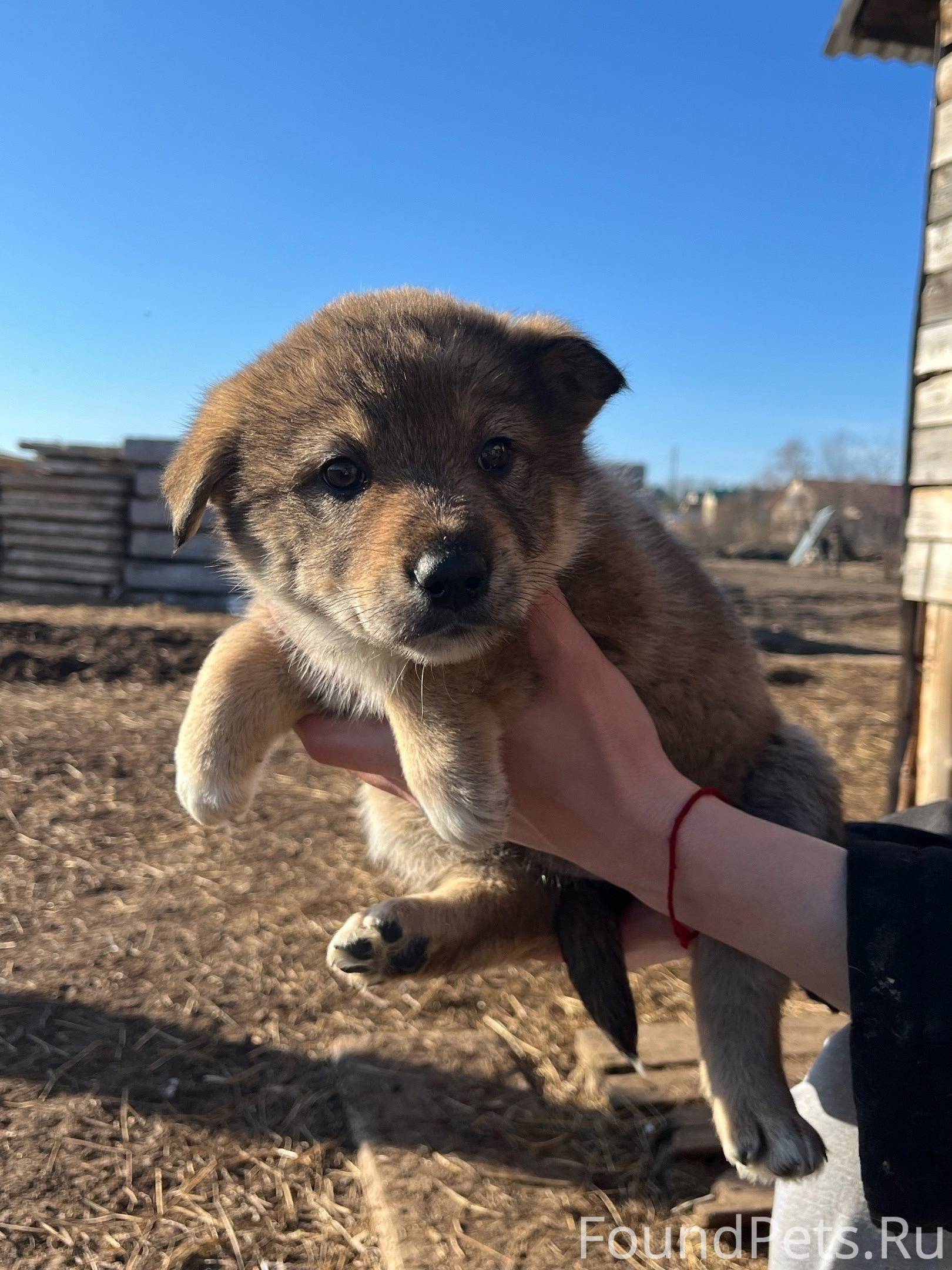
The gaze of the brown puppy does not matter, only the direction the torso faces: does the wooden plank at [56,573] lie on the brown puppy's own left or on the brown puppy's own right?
on the brown puppy's own right

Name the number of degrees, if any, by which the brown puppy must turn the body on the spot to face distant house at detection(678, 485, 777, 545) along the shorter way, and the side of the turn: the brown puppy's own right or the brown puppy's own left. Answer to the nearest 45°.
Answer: approximately 135° to the brown puppy's own right

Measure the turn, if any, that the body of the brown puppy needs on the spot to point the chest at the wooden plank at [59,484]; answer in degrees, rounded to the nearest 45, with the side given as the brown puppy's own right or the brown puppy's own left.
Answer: approximately 90° to the brown puppy's own right

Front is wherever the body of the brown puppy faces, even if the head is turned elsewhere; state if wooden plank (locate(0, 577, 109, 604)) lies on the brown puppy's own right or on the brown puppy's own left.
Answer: on the brown puppy's own right

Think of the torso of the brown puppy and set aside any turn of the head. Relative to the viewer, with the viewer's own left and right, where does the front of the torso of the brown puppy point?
facing the viewer and to the left of the viewer

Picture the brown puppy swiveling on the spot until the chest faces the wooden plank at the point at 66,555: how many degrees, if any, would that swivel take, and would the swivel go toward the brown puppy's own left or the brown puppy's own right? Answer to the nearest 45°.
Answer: approximately 90° to the brown puppy's own right

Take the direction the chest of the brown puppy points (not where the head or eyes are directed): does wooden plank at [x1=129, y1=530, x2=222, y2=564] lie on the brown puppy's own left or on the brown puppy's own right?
on the brown puppy's own right

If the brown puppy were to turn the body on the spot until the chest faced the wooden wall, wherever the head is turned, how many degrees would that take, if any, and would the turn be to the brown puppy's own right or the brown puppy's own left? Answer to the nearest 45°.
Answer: approximately 180°

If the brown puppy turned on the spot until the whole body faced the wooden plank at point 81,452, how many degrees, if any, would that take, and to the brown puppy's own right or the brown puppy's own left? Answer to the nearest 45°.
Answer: approximately 90° to the brown puppy's own right
